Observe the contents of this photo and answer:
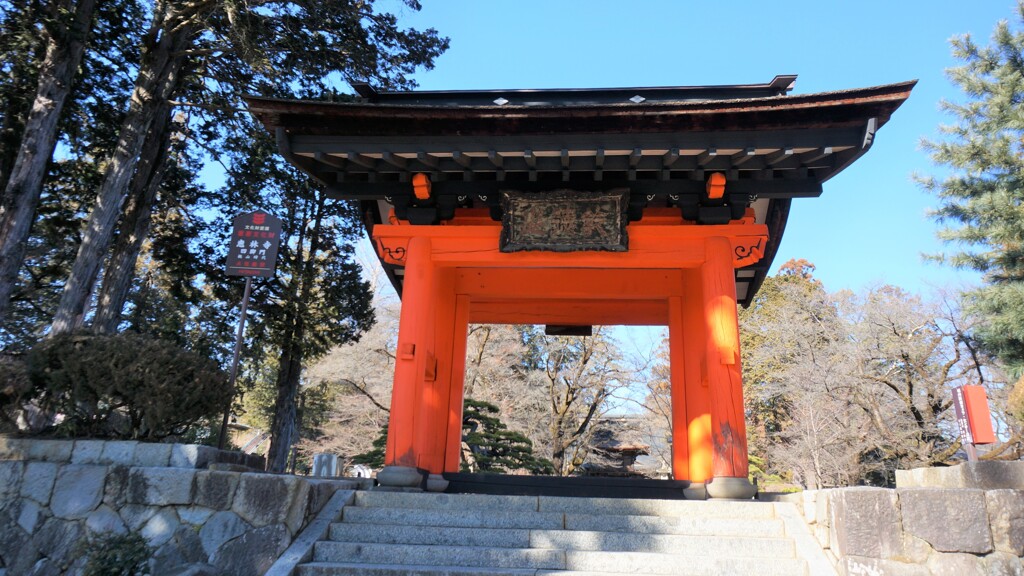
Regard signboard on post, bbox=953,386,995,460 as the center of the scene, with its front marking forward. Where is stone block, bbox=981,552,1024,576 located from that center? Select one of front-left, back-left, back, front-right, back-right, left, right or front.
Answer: front-left

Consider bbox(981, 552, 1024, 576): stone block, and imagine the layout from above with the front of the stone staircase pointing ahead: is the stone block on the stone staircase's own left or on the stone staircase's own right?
on the stone staircase's own left

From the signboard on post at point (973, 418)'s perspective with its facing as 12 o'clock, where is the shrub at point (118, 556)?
The shrub is roughly at 12 o'clock from the signboard on post.

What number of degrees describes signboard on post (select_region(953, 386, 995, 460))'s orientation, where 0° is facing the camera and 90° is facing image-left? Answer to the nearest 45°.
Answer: approximately 45°

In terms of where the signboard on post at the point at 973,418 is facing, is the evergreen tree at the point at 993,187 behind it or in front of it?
behind

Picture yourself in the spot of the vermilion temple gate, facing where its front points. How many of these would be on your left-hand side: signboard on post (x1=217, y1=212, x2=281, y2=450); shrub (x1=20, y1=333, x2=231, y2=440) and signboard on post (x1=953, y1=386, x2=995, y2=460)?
1

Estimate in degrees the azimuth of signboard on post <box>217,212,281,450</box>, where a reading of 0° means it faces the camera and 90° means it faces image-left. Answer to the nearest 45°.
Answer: approximately 0°

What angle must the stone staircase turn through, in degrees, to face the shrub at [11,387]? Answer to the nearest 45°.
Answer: approximately 90° to its right

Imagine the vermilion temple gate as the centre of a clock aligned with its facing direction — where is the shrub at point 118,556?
The shrub is roughly at 2 o'clock from the vermilion temple gate.

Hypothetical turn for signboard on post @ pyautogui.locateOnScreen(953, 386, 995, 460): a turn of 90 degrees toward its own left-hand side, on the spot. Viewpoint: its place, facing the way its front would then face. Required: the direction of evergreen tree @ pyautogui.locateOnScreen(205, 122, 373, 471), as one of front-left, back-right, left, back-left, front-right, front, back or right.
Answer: back-right

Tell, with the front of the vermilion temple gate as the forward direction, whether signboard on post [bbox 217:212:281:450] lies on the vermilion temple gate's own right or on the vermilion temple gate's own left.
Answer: on the vermilion temple gate's own right

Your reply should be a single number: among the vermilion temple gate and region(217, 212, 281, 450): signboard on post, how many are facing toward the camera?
2

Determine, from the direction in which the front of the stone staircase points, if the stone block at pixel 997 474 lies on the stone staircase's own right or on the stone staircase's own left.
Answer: on the stone staircase's own left

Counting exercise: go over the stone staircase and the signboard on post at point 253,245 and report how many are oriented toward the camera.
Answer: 2
